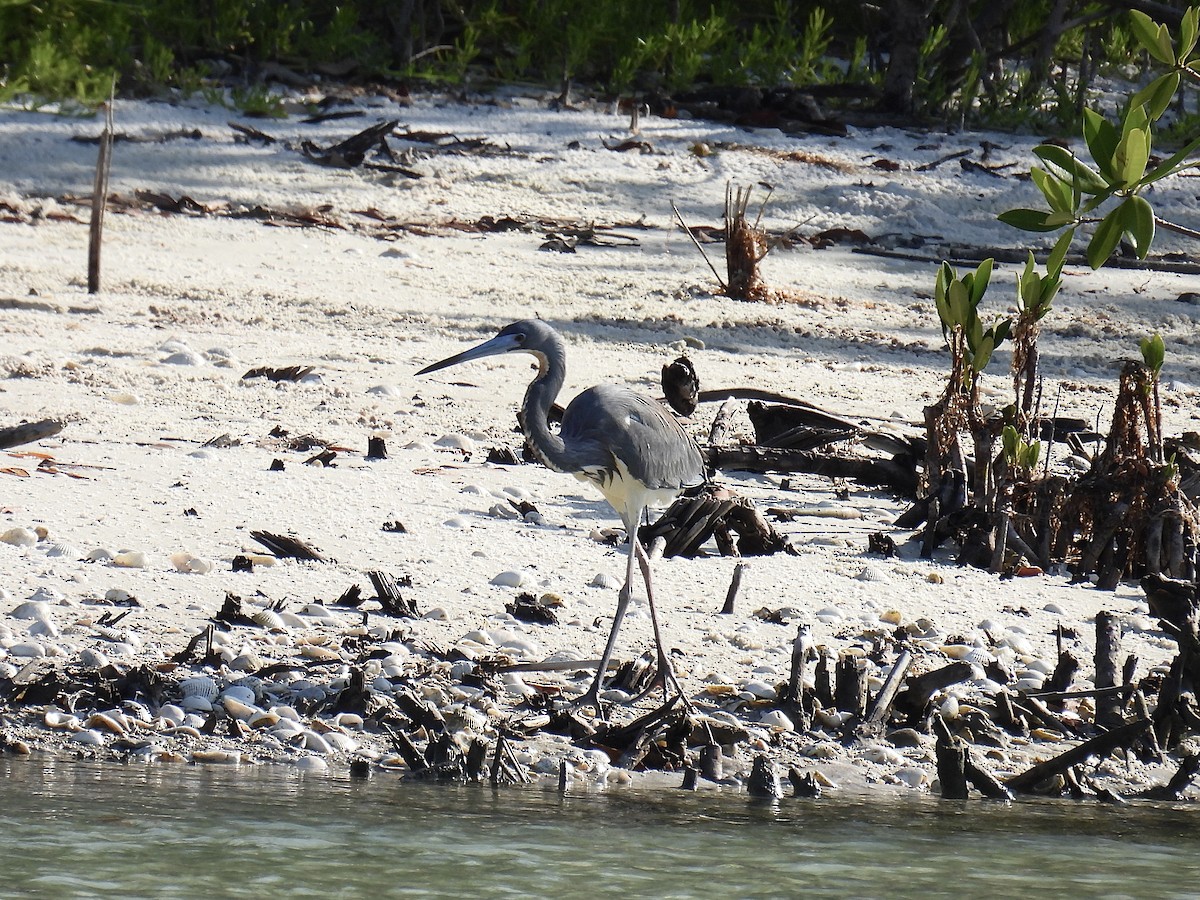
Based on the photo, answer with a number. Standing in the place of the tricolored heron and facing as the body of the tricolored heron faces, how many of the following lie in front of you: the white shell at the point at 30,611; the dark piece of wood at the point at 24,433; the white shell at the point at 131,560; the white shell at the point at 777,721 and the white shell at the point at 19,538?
4

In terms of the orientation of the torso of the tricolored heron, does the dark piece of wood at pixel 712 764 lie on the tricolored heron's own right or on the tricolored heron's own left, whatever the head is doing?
on the tricolored heron's own left

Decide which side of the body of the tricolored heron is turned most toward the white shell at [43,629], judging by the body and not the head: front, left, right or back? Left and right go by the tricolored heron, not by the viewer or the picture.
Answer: front

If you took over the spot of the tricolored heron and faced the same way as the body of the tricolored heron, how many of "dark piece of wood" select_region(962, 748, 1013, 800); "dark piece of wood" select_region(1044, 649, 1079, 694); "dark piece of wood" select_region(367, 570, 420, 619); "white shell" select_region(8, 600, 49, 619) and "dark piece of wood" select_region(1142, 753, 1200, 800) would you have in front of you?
2

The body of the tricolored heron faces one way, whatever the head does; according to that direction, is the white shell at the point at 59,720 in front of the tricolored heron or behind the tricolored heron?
in front

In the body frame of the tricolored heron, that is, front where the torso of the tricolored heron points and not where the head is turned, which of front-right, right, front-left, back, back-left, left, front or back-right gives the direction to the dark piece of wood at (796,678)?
back-left

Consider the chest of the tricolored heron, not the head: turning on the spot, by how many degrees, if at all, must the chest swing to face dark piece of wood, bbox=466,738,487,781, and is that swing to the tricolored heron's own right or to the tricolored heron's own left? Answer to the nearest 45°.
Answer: approximately 90° to the tricolored heron's own left

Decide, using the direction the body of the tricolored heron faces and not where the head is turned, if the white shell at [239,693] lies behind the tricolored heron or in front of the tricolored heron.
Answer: in front

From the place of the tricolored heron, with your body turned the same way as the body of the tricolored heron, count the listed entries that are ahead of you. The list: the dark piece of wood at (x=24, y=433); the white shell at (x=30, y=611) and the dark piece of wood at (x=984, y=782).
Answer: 2

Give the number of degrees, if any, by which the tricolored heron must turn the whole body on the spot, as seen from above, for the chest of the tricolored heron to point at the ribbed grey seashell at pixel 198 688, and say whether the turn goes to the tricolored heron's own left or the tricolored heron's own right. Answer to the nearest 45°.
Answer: approximately 45° to the tricolored heron's own left

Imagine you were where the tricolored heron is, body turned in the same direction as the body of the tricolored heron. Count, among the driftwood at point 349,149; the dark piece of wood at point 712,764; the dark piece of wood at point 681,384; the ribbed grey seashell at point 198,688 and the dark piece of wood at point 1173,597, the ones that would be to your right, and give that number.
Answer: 2

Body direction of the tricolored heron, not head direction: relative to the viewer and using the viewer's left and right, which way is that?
facing to the left of the viewer

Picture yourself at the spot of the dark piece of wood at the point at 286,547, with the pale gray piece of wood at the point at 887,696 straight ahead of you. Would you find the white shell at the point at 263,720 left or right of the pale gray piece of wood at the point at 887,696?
right

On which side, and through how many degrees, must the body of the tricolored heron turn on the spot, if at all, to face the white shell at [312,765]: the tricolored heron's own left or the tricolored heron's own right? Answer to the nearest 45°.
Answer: approximately 45° to the tricolored heron's own left

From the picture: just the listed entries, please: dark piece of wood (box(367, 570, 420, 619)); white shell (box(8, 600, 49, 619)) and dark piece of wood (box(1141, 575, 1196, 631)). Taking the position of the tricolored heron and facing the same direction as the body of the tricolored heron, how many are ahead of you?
2
